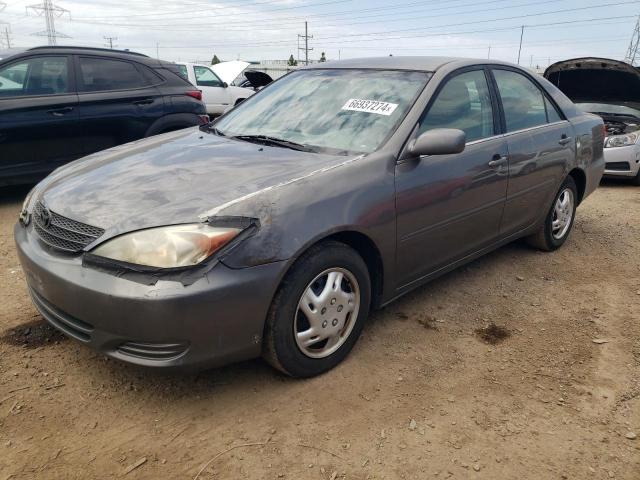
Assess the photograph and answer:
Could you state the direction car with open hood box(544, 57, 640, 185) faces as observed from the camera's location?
facing the viewer and to the left of the viewer

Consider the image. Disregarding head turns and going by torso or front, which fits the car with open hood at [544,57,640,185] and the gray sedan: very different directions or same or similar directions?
same or similar directions

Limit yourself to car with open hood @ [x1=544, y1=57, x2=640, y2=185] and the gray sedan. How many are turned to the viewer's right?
0

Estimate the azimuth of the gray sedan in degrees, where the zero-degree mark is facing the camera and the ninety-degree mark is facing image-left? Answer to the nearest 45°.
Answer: approximately 45°

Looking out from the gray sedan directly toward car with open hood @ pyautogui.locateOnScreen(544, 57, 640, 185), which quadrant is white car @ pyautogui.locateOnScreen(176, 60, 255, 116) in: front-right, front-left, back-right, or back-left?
front-left

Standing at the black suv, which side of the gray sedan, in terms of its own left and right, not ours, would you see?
right

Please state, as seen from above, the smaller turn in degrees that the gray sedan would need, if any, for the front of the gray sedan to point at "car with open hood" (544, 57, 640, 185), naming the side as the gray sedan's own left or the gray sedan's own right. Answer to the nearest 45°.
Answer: approximately 180°
